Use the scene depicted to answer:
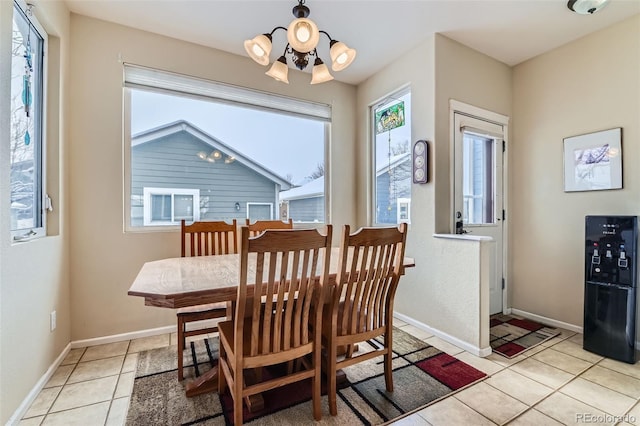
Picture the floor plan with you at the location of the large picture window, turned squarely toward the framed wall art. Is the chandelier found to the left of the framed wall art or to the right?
right

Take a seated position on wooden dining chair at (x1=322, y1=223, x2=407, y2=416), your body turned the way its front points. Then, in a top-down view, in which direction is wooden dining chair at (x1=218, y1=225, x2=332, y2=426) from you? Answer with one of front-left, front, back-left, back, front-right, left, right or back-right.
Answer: left

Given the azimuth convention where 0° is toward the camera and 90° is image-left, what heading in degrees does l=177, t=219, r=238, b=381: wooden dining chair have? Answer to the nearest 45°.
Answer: approximately 0°

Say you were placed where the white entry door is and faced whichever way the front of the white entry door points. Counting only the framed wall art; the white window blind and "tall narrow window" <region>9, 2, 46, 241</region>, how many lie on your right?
2

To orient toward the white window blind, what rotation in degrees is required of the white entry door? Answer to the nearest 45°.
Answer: approximately 90° to its right

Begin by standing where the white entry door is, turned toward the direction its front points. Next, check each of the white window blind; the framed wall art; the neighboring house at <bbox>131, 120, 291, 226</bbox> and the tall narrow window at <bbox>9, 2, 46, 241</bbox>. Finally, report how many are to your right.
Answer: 3

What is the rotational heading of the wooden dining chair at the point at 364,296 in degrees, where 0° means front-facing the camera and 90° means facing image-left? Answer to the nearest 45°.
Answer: approximately 135°

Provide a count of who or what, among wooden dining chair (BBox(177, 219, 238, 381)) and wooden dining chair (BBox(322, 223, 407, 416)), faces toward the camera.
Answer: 1

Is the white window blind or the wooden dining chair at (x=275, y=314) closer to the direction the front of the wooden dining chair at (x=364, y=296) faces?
the white window blind

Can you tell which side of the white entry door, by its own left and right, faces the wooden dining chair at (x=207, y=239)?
right

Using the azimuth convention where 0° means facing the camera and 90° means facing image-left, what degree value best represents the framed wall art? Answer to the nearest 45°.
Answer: approximately 45°

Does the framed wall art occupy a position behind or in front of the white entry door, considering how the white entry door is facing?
in front

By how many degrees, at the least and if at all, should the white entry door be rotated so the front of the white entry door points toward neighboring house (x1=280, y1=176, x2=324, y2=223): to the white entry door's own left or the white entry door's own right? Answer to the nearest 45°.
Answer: approximately 135° to the white entry door's own right

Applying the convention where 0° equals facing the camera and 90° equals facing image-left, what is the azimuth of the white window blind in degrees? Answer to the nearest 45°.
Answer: approximately 315°

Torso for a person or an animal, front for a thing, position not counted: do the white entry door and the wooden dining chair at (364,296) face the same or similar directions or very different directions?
very different directions

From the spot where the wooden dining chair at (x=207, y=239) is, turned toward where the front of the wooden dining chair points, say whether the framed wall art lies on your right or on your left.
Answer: on your left
